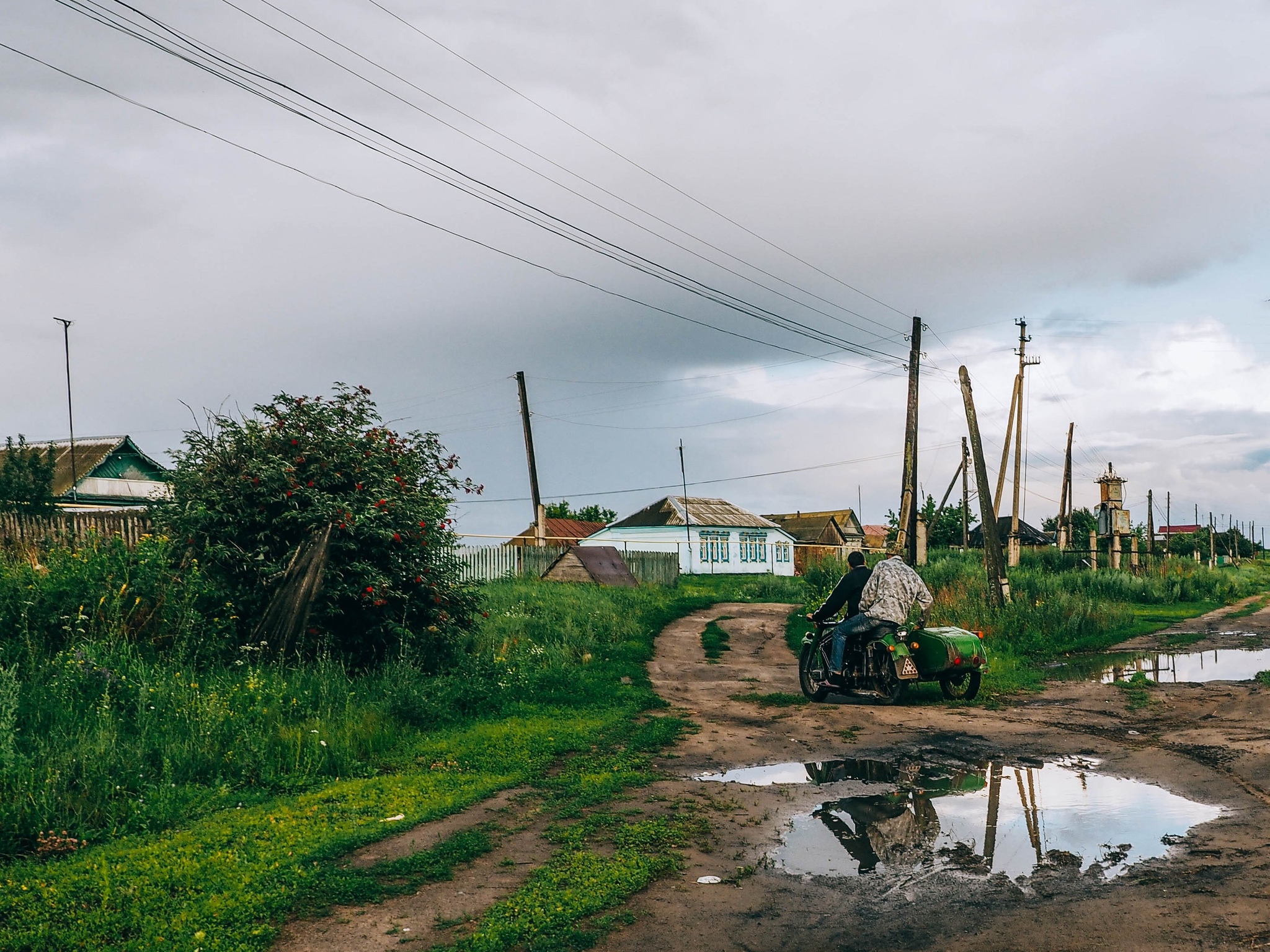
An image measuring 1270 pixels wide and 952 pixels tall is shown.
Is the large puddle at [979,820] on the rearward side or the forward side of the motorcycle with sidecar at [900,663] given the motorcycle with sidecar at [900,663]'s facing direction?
on the rearward side

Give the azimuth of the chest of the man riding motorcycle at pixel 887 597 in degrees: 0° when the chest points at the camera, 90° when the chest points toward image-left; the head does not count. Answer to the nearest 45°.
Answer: approximately 135°

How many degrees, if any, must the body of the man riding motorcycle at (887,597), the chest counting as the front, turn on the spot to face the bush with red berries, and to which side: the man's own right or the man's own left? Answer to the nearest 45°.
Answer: approximately 45° to the man's own left

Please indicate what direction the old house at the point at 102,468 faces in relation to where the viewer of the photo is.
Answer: facing the viewer and to the right of the viewer

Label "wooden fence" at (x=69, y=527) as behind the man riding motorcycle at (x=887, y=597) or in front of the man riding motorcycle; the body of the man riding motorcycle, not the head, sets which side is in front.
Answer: in front

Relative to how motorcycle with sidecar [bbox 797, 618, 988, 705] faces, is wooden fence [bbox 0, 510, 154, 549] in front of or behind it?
in front

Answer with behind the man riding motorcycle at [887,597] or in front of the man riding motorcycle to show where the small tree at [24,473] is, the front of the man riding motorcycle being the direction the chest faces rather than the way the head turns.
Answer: in front

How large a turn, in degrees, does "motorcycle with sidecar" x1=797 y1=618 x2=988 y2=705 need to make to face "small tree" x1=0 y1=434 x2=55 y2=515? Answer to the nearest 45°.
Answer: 0° — it already faces it

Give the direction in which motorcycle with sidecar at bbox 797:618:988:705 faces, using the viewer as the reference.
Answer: facing away from the viewer and to the left of the viewer
